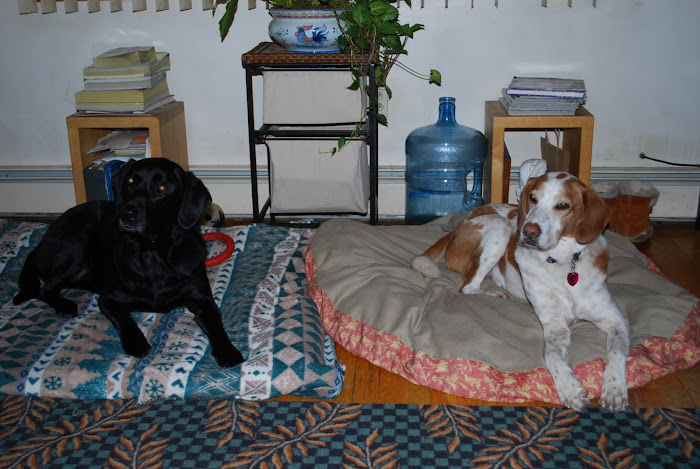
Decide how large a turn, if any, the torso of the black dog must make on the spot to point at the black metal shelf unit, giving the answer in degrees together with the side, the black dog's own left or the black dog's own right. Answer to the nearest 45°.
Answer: approximately 90° to the black dog's own left

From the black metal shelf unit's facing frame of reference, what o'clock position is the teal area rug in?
The teal area rug is roughly at 12 o'clock from the black metal shelf unit.

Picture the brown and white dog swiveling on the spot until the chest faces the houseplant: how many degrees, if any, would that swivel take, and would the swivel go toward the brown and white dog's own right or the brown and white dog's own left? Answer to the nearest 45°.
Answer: approximately 180°

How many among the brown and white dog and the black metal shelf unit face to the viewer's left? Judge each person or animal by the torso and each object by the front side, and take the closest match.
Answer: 0

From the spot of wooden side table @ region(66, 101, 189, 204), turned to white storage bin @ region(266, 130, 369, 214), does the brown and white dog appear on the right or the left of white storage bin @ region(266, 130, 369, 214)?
right

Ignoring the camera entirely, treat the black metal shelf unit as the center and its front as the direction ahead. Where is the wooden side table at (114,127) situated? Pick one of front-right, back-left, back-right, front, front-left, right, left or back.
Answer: right

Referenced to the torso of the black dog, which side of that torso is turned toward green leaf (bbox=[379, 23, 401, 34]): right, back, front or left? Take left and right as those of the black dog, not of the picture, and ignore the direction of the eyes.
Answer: left

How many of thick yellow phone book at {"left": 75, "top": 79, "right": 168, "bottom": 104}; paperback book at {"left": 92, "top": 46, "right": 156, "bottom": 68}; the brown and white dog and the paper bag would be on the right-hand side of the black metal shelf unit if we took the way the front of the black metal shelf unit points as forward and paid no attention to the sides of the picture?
2

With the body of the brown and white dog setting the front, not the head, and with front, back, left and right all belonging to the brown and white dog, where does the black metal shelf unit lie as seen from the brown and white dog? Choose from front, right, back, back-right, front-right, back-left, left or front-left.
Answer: back

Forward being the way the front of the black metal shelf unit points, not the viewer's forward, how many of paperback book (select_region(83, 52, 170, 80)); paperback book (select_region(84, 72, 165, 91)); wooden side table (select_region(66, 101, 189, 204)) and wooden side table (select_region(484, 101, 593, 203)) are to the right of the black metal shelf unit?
3

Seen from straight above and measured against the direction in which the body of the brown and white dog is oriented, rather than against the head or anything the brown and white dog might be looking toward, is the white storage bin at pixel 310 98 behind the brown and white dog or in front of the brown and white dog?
behind

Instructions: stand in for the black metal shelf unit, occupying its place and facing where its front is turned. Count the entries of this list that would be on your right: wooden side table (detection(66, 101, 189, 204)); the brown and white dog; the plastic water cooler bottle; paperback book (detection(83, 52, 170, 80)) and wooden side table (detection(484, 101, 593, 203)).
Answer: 2

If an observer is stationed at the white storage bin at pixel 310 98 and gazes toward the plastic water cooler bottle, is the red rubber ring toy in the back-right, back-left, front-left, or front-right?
back-right
